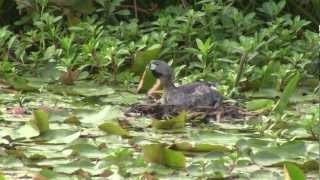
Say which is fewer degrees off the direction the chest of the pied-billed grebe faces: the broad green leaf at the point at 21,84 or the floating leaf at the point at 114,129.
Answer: the broad green leaf

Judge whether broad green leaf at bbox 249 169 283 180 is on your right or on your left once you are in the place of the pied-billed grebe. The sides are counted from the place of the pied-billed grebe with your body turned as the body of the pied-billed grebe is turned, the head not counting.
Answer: on your left

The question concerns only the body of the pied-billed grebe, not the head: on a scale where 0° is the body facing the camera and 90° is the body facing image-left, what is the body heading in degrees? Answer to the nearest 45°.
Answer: approximately 90°

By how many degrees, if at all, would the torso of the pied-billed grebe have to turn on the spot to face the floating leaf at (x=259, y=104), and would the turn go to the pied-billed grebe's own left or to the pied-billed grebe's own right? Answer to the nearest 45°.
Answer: approximately 180°

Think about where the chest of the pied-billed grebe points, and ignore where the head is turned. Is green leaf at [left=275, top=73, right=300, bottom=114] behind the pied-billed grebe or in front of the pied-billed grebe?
behind
